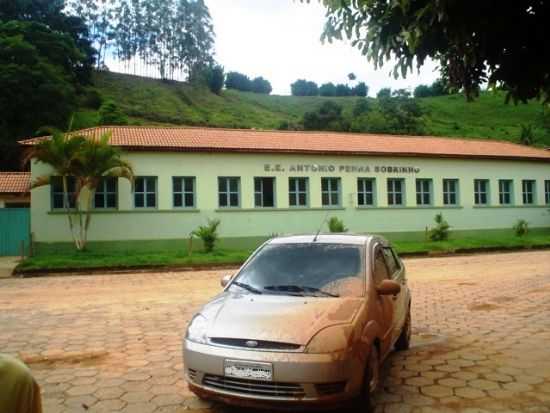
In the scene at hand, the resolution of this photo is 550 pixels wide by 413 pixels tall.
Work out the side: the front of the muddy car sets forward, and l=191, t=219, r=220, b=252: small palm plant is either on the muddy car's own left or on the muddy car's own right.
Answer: on the muddy car's own right

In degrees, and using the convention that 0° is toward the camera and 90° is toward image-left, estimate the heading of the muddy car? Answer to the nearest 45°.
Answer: approximately 45°

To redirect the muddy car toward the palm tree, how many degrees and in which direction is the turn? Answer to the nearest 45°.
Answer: approximately 90° to its right

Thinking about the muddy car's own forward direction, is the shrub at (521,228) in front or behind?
behind

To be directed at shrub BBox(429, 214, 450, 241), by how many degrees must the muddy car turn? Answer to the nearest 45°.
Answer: approximately 135° to its right

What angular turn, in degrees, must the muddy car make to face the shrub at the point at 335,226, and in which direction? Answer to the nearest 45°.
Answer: approximately 135° to its right

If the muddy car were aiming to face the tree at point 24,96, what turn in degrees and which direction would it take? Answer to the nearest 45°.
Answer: approximately 90° to its right
